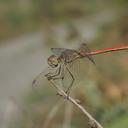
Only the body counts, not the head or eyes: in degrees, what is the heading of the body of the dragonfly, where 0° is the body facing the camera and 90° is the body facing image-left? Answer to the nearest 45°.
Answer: approximately 90°
